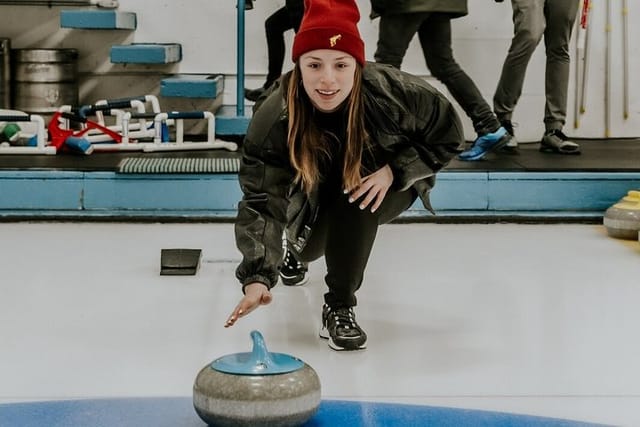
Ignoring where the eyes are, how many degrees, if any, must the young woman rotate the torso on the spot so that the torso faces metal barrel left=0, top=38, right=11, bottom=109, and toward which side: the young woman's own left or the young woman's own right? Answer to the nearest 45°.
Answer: approximately 135° to the young woman's own right

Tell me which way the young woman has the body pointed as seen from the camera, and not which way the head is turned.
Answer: toward the camera

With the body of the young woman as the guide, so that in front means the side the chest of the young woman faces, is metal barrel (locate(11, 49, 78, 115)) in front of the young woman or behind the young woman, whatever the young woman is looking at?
behind

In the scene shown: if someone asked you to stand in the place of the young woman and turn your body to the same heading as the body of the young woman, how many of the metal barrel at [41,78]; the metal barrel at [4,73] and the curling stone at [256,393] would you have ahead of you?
1

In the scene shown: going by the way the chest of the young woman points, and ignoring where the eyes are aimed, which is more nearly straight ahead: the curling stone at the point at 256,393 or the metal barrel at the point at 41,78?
the curling stone

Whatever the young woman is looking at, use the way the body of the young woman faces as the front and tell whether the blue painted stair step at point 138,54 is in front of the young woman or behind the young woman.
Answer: behind

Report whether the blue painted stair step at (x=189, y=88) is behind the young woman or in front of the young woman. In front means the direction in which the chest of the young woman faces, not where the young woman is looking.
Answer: behind

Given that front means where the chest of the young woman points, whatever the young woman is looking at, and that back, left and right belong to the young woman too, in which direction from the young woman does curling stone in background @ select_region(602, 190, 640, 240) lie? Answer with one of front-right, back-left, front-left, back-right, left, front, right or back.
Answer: back-left
